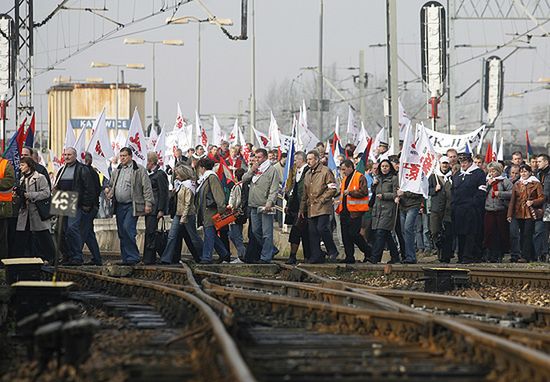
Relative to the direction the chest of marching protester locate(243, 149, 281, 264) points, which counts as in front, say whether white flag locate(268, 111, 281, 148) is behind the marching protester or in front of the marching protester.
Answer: behind

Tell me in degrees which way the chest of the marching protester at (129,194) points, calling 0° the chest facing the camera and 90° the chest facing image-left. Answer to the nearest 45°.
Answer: approximately 45°

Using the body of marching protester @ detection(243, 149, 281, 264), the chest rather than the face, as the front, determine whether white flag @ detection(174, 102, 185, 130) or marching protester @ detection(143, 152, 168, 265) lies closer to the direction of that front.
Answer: the marching protester

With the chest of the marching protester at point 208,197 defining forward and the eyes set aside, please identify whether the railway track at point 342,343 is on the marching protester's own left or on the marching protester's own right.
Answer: on the marching protester's own left

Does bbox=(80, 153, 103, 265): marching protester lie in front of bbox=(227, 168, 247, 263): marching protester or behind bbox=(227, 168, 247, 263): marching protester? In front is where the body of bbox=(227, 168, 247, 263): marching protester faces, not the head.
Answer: in front

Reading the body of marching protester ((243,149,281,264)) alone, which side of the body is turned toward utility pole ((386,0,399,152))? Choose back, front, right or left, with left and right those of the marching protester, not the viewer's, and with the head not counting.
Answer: back

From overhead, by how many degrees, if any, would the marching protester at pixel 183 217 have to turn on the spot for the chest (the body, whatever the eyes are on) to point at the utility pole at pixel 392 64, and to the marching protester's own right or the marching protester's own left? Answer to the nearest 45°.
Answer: approximately 135° to the marching protester's own right
